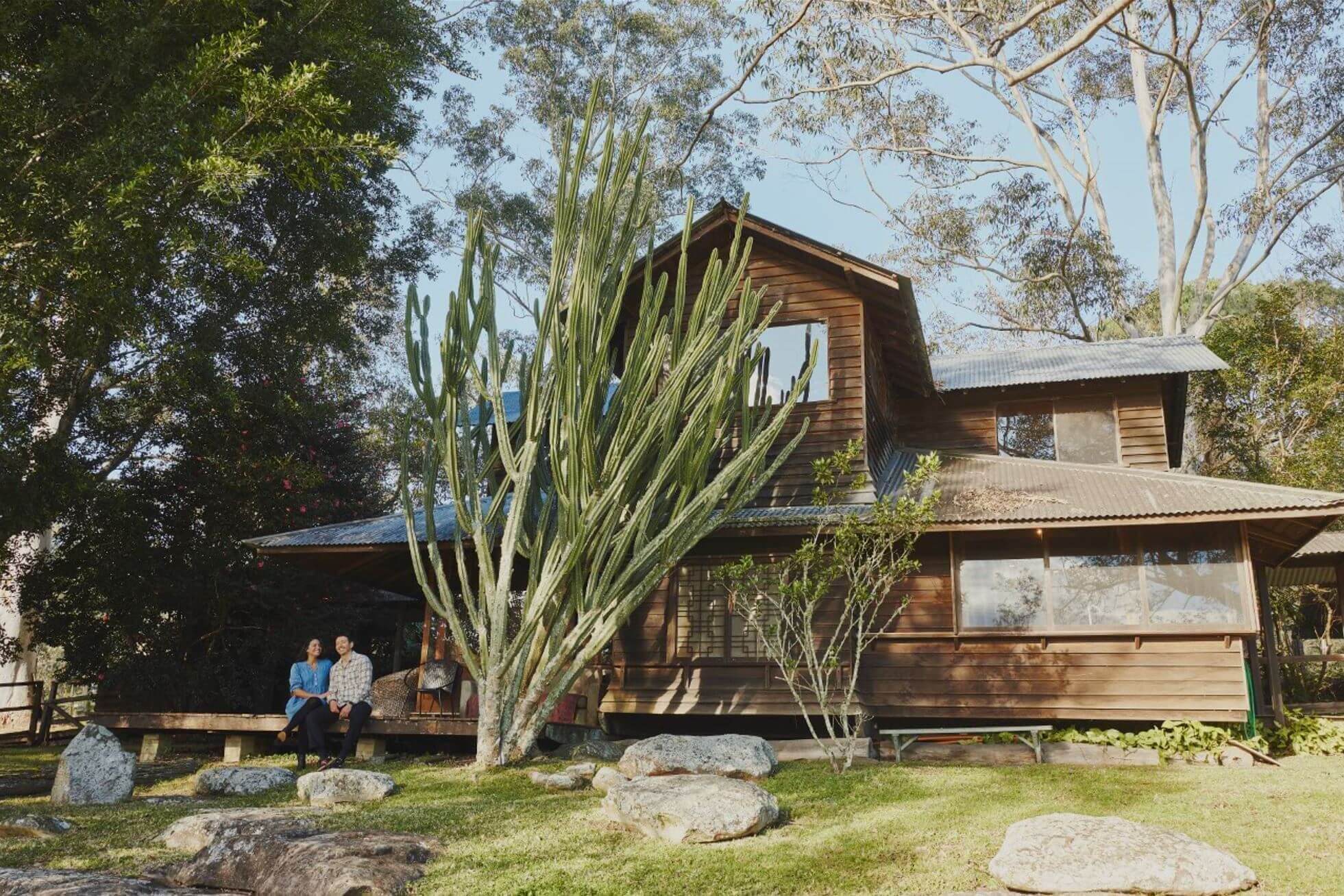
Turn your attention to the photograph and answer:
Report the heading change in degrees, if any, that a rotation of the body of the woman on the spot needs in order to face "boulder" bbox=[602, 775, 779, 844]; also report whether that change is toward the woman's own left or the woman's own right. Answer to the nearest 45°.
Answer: approximately 45° to the woman's own left

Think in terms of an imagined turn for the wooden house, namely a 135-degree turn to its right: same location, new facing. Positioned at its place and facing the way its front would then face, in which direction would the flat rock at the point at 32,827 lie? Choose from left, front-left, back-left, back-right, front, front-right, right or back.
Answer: left

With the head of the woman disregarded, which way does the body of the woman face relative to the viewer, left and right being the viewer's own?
facing the viewer

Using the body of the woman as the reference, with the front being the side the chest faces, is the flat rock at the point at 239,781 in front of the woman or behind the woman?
in front

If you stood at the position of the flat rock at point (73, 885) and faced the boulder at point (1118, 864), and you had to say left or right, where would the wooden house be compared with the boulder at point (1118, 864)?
left

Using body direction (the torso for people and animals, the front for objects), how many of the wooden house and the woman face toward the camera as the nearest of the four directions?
2

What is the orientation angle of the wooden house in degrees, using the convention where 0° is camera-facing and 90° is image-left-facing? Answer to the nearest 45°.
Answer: approximately 0°

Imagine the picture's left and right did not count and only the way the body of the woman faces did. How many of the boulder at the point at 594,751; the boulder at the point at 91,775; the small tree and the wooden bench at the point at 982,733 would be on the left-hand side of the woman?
3

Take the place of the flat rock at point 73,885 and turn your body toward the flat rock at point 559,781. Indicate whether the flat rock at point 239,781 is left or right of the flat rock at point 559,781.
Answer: left

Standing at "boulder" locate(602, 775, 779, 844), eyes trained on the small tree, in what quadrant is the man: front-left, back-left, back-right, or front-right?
front-left

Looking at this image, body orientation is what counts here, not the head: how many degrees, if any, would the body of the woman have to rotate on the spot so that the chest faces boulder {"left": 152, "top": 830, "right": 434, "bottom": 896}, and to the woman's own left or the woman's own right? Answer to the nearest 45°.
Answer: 0° — they already face it

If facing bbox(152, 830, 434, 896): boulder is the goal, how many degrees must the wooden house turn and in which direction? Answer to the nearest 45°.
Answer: approximately 45° to its right
